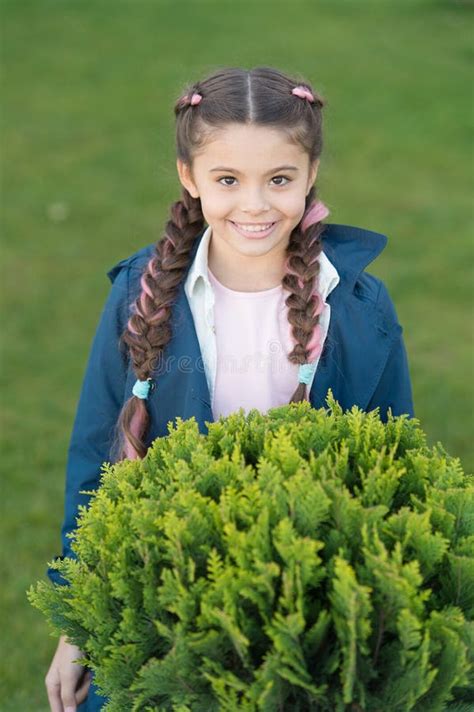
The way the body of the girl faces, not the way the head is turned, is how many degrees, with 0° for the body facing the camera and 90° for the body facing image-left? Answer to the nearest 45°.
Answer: approximately 0°
